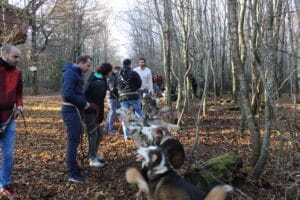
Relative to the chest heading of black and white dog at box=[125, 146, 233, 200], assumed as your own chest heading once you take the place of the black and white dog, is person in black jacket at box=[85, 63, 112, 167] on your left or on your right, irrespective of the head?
on your right

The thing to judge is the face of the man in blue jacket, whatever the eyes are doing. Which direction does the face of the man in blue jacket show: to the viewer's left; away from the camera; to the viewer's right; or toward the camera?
to the viewer's right

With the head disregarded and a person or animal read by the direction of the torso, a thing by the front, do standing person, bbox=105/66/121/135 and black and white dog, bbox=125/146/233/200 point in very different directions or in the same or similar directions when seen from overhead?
very different directions

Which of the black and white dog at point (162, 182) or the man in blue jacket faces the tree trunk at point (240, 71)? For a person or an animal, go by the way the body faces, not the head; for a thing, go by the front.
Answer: the man in blue jacket

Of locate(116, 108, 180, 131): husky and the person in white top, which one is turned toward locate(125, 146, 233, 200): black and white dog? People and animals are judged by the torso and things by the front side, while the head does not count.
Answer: the person in white top

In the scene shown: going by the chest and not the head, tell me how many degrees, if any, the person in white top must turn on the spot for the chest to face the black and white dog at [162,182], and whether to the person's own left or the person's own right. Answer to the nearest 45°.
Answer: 0° — they already face it

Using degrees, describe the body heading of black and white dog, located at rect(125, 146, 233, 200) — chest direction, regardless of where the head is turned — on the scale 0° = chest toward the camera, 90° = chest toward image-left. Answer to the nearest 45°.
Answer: approximately 90°
